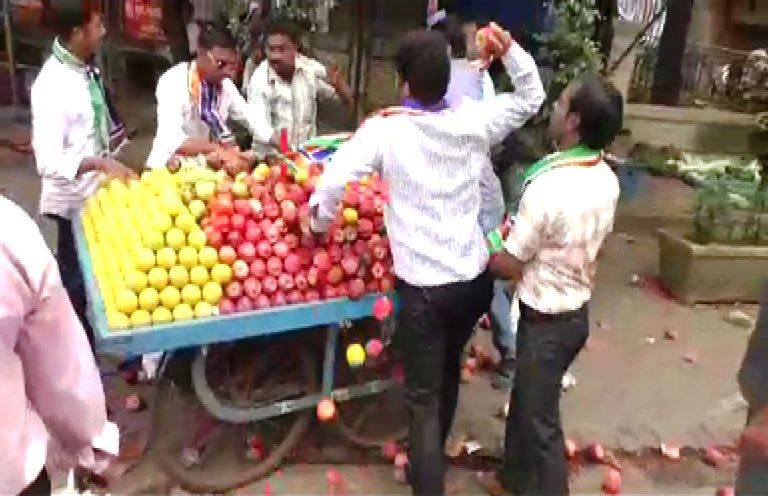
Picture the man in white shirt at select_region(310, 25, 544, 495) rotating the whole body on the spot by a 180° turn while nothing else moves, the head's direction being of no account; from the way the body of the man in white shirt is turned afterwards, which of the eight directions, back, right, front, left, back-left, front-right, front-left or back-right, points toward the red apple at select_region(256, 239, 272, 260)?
right

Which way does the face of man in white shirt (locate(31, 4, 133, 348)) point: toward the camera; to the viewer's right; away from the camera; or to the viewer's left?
to the viewer's right

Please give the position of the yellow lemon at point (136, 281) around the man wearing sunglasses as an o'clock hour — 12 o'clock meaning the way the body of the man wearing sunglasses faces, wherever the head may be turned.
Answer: The yellow lemon is roughly at 2 o'clock from the man wearing sunglasses.

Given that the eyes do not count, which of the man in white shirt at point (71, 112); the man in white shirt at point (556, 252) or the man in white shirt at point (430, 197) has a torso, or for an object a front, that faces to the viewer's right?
the man in white shirt at point (71, 112)

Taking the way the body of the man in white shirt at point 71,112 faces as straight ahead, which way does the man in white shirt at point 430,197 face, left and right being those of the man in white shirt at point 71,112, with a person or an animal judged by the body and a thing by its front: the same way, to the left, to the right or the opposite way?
to the left

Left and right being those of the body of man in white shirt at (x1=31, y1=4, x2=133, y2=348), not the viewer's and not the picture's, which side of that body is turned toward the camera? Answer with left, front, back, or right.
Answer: right

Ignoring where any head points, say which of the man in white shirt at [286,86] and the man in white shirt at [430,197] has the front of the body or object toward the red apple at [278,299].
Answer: the man in white shirt at [286,86]

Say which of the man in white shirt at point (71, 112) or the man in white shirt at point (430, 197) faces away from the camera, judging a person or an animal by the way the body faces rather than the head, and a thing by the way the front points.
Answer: the man in white shirt at point (430, 197)

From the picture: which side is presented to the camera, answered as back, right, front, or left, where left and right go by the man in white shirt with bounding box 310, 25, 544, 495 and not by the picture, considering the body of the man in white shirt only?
back

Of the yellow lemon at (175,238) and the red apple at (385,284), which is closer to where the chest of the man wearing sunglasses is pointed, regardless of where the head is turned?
the red apple

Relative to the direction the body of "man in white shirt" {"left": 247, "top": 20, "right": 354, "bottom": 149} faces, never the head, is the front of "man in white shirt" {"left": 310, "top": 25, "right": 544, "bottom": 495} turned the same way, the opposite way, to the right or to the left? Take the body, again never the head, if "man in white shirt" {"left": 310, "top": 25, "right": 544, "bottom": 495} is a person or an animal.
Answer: the opposite way
